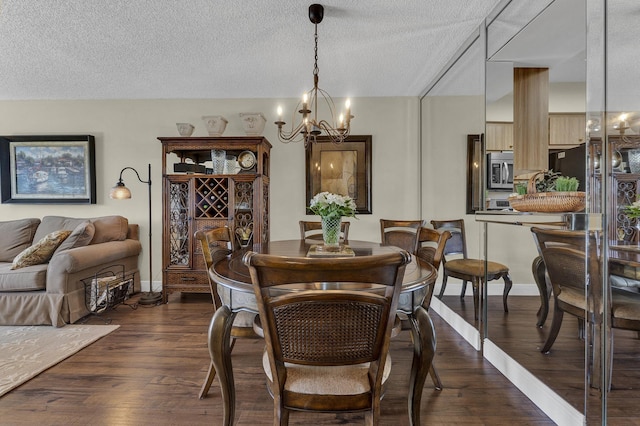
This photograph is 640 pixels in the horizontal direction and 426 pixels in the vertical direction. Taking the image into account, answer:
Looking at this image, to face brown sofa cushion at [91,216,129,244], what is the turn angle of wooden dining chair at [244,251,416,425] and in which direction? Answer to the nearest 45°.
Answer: approximately 45° to its left

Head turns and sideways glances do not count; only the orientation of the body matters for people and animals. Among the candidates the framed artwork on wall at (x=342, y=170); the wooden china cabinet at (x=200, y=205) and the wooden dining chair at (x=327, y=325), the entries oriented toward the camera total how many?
2

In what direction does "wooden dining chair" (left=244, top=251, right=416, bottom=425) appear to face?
away from the camera

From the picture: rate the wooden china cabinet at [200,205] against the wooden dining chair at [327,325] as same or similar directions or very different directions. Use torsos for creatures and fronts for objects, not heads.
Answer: very different directions

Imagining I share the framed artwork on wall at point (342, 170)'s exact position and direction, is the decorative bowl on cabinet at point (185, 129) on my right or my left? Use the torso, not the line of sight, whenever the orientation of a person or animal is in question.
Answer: on my right

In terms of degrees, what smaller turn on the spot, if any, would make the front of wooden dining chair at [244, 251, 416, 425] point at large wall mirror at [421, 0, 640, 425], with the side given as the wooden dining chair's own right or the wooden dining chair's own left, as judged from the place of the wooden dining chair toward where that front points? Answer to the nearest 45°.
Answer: approximately 45° to the wooden dining chair's own right

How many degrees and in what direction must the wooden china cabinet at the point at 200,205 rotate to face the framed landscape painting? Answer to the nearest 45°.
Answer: approximately 135° to its right

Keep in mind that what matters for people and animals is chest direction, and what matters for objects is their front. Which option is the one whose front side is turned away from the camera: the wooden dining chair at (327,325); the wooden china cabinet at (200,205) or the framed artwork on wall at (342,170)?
the wooden dining chair

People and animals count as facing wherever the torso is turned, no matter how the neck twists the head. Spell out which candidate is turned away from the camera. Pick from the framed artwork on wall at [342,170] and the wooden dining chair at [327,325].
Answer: the wooden dining chair

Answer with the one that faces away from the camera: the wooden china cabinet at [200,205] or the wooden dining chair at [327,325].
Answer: the wooden dining chair
